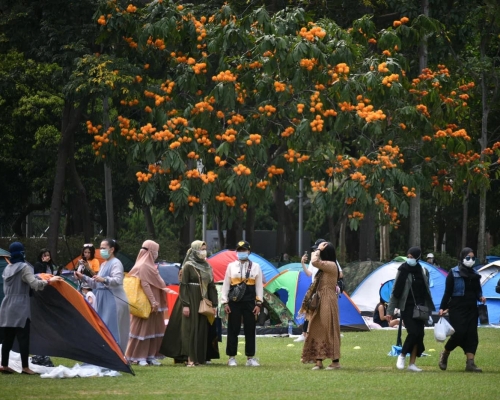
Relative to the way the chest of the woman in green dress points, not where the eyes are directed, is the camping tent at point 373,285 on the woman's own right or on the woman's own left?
on the woman's own left

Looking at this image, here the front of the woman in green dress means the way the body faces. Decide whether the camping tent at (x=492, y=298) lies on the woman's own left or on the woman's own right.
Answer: on the woman's own left

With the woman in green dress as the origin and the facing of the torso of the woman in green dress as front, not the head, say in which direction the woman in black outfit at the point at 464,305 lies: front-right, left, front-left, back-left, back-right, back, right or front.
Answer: front-left

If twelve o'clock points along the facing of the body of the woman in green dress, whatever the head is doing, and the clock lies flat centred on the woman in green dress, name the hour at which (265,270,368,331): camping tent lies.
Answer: The camping tent is roughly at 8 o'clock from the woman in green dress.

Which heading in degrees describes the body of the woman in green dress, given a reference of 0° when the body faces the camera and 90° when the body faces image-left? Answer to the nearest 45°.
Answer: approximately 315°

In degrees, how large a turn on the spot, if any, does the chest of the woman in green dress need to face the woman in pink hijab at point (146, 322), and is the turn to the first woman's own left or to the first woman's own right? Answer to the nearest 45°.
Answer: approximately 135° to the first woman's own right

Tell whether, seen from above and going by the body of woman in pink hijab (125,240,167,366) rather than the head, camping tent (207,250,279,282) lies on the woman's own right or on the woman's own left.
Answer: on the woman's own left

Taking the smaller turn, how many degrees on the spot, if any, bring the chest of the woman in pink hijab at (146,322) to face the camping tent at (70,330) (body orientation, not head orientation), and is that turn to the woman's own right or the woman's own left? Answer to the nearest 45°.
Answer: approximately 135° to the woman's own right

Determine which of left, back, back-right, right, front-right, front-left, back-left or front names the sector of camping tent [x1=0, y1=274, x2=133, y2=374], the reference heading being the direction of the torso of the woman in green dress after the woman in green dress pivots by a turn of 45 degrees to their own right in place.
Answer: front-right
